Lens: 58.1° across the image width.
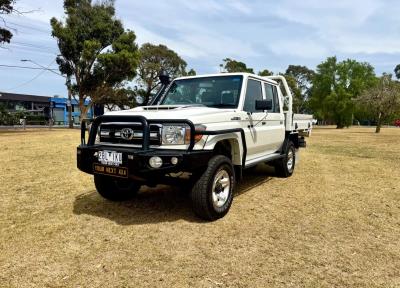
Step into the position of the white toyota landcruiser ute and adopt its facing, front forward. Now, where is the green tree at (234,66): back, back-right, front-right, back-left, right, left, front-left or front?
back-right

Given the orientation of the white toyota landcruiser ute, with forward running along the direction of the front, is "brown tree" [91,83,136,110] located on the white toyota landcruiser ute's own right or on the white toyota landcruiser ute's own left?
on the white toyota landcruiser ute's own right

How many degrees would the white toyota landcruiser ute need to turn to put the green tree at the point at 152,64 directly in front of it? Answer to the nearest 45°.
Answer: approximately 135° to its right

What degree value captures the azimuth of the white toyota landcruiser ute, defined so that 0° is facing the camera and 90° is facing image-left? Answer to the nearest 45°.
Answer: approximately 45°

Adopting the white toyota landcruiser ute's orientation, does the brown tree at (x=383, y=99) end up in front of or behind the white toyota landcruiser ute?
behind

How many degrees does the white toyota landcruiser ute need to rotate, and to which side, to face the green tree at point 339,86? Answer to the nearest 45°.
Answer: approximately 180°

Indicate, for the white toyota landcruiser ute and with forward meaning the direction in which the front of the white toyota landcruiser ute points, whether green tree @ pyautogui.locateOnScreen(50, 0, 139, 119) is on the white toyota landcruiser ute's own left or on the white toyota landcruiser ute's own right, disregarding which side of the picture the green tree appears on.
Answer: on the white toyota landcruiser ute's own right
